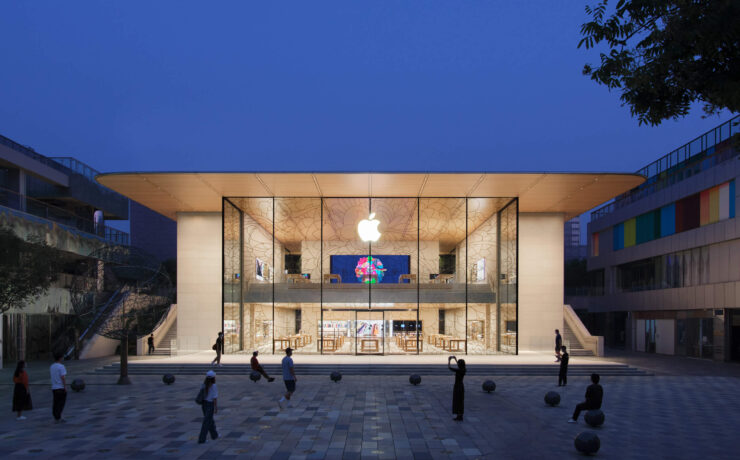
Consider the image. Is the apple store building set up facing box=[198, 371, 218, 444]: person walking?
yes

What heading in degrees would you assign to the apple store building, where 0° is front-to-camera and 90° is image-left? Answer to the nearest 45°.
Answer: approximately 0°

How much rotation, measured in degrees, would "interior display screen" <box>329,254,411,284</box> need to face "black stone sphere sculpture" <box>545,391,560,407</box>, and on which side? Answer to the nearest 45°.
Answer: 0° — it already faces it

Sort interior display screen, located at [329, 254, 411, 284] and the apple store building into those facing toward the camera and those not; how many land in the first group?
2

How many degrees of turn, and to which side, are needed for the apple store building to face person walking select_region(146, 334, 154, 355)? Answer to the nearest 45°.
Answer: approximately 90° to its right
